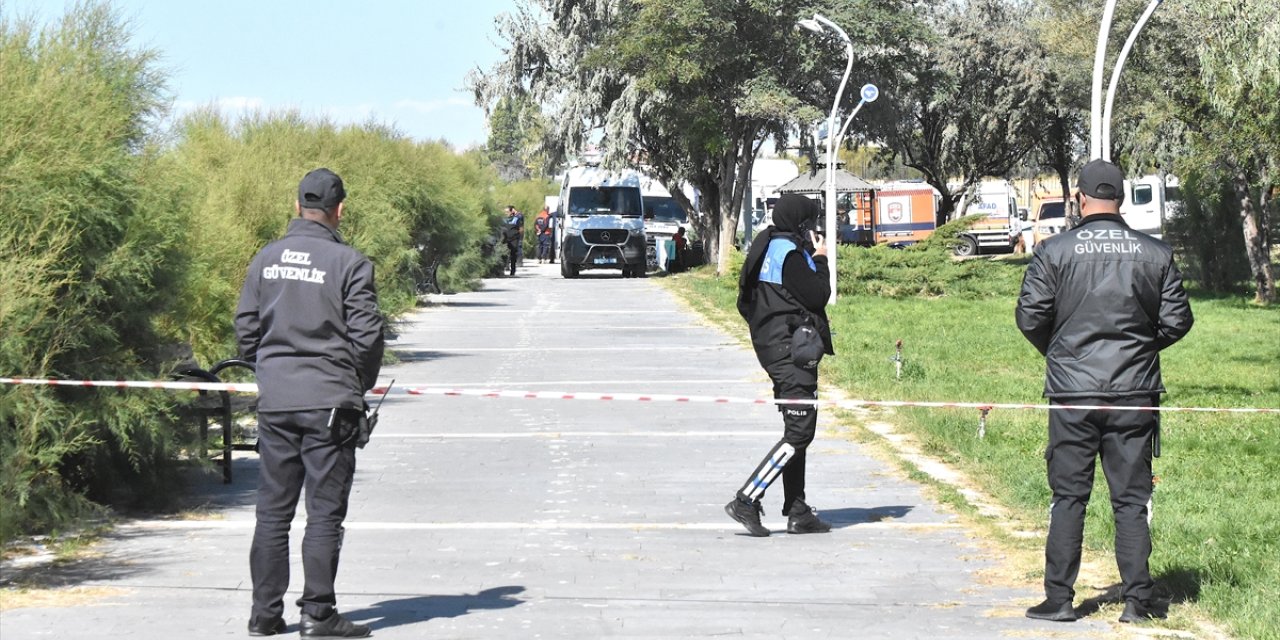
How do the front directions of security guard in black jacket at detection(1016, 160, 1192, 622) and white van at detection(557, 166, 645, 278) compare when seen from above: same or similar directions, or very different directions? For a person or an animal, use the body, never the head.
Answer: very different directions

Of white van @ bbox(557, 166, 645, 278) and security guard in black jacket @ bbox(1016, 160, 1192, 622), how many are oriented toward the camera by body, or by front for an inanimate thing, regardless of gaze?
1

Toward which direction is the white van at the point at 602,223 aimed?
toward the camera

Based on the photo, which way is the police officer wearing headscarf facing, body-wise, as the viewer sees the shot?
to the viewer's right

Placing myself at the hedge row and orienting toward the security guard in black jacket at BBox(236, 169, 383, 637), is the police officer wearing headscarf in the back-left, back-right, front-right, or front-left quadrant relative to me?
front-left

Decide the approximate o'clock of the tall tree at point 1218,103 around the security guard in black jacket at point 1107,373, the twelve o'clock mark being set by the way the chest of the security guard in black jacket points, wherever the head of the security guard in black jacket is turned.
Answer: The tall tree is roughly at 12 o'clock from the security guard in black jacket.

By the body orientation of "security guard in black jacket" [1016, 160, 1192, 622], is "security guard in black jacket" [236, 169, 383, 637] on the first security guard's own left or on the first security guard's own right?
on the first security guard's own left

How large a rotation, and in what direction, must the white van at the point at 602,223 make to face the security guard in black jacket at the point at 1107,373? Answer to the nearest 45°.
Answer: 0° — it already faces them

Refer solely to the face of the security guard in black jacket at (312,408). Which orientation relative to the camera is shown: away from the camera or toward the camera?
away from the camera

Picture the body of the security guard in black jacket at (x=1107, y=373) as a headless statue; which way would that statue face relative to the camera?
away from the camera

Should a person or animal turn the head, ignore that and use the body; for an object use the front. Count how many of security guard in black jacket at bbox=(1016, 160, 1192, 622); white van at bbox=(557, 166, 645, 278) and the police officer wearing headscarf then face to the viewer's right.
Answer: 1

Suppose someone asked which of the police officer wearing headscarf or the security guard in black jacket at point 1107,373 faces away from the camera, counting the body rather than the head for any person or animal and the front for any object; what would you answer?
the security guard in black jacket

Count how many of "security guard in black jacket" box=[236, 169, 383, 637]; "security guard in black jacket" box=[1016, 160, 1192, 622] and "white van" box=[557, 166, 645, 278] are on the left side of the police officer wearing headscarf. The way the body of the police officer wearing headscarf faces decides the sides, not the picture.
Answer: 1

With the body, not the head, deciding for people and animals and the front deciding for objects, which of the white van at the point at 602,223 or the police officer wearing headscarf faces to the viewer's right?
the police officer wearing headscarf

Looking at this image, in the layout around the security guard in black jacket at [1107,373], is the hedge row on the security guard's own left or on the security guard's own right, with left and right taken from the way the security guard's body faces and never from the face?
on the security guard's own left
